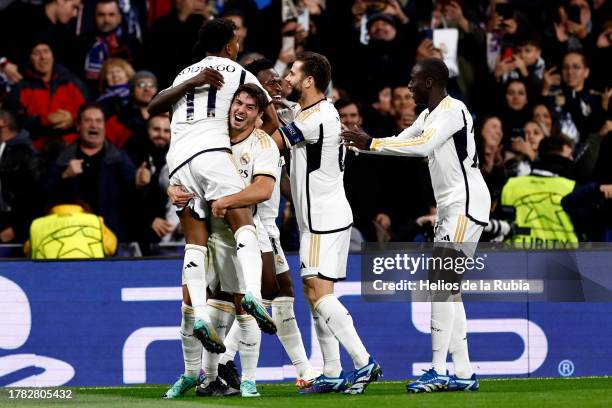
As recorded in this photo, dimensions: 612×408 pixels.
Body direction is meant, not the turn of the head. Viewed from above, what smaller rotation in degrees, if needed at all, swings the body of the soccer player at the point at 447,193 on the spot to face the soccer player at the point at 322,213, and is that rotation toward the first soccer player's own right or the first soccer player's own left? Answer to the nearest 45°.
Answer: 0° — they already face them

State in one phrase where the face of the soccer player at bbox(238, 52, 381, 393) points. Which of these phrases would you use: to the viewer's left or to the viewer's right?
to the viewer's left

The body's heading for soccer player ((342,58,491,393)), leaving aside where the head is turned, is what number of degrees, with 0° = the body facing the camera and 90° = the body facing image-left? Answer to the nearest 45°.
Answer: approximately 90°

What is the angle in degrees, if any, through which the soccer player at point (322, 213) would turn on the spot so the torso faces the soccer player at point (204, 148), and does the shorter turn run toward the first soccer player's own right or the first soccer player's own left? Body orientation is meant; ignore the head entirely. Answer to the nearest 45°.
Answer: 0° — they already face them

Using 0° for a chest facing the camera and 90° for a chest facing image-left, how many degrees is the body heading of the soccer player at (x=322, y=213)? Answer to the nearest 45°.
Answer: approximately 90°
